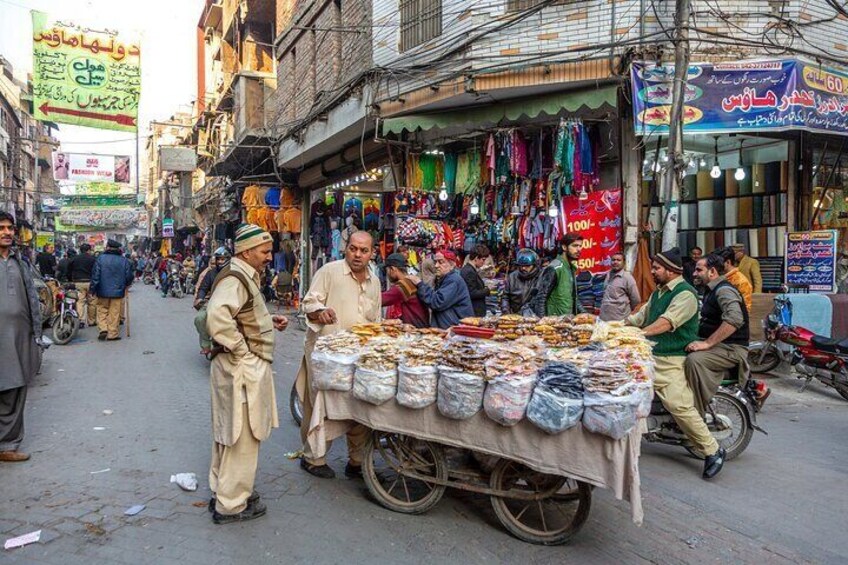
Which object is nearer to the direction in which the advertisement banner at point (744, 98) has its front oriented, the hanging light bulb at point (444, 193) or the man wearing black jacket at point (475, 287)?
the man wearing black jacket

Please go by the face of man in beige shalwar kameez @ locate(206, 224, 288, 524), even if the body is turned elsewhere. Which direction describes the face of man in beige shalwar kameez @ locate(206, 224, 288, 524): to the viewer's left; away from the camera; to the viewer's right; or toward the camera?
to the viewer's right

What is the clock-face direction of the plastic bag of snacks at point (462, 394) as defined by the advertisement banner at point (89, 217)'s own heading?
The plastic bag of snacks is roughly at 12 o'clock from the advertisement banner.

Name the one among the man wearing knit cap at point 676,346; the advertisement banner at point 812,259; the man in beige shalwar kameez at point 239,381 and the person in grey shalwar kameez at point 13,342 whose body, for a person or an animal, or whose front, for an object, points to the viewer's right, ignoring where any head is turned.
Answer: the man in beige shalwar kameez

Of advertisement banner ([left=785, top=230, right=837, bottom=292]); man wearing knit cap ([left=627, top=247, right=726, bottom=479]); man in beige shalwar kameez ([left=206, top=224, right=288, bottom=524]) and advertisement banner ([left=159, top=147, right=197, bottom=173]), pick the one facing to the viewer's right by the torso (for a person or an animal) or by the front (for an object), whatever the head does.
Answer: the man in beige shalwar kameez

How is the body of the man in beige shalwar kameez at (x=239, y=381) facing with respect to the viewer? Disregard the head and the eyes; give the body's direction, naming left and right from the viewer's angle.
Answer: facing to the right of the viewer

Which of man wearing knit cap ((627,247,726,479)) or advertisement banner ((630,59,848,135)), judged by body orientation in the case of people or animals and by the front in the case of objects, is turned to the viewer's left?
the man wearing knit cap

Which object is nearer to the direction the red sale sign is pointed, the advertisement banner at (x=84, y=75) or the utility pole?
the utility pole

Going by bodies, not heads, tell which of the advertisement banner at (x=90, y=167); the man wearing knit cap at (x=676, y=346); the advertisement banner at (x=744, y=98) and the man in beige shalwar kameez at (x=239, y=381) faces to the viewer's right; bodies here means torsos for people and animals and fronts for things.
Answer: the man in beige shalwar kameez
